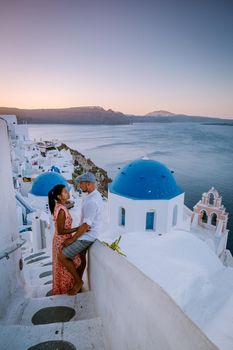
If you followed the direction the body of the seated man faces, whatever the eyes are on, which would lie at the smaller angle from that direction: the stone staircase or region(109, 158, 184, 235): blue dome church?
the stone staircase

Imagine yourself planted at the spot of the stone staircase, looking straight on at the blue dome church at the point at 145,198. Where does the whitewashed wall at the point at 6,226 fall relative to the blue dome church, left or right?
left

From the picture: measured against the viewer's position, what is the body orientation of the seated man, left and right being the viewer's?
facing to the left of the viewer

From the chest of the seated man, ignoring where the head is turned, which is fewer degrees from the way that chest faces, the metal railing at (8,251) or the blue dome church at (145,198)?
the metal railing

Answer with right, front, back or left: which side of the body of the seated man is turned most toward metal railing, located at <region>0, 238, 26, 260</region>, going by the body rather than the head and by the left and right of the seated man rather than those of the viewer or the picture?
front

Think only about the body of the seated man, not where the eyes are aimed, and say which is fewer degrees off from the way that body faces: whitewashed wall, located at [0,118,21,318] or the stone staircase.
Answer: the whitewashed wall

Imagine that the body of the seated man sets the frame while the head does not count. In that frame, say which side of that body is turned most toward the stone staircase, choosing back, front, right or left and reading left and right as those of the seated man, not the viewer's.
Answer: left

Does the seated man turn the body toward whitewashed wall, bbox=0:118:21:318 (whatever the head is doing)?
yes

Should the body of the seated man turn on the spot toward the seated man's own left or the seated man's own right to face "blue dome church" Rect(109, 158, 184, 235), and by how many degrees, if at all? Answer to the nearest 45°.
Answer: approximately 90° to the seated man's own right
